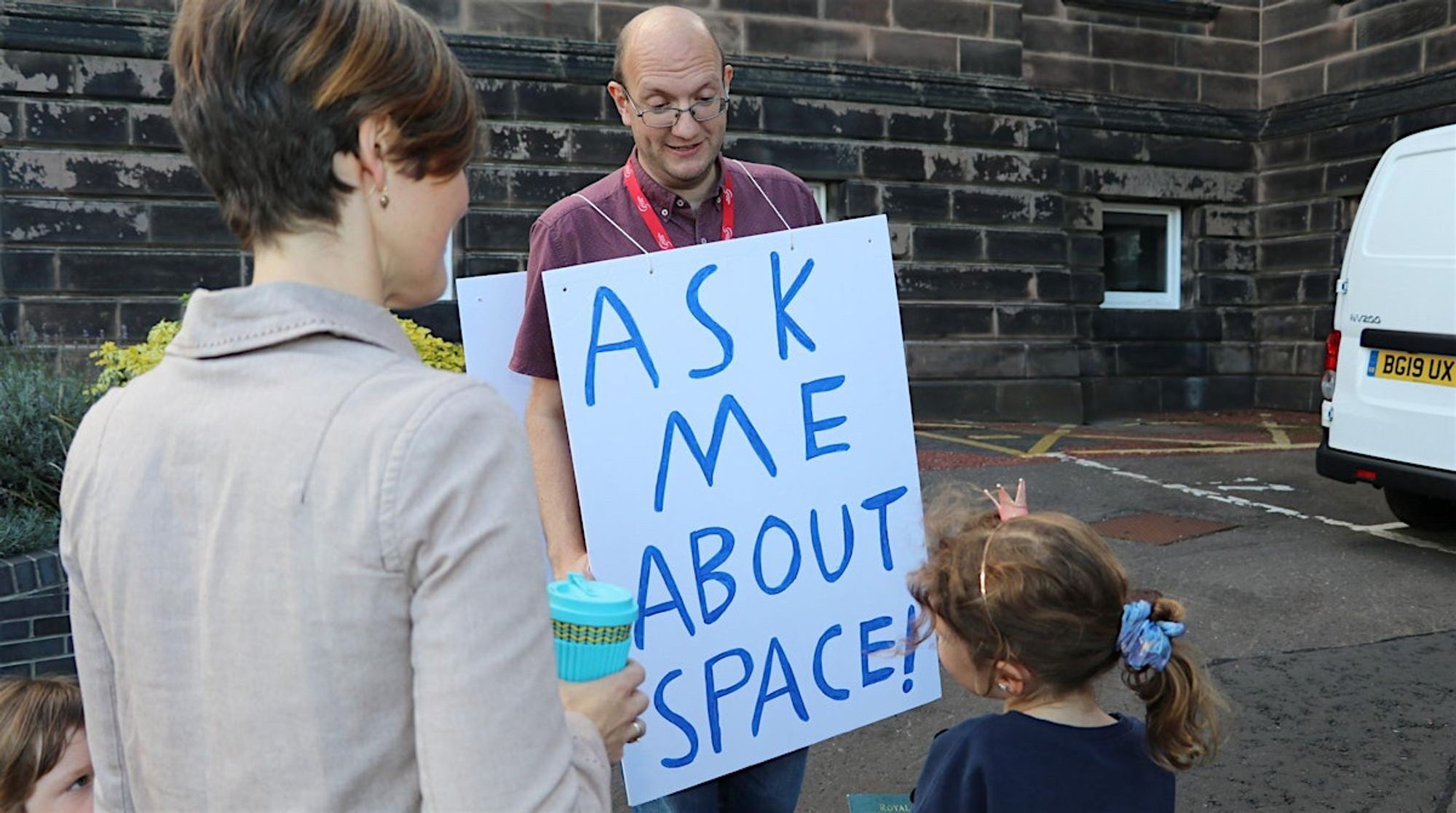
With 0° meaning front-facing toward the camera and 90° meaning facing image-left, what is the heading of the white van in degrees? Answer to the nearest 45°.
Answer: approximately 225°

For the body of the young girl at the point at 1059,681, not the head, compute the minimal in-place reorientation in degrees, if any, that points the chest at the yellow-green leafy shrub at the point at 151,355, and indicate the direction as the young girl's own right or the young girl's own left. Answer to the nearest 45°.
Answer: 0° — they already face it

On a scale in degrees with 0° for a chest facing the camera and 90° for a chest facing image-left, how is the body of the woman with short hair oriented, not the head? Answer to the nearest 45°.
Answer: approximately 225°

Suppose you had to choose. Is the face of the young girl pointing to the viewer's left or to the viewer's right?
to the viewer's left

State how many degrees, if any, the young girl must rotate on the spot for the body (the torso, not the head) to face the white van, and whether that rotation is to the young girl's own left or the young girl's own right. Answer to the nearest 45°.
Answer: approximately 45° to the young girl's own right

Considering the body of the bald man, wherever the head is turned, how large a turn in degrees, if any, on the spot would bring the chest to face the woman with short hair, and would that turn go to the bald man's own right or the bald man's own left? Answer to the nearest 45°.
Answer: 0° — they already face them

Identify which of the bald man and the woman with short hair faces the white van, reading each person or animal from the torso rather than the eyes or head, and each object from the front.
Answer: the woman with short hair

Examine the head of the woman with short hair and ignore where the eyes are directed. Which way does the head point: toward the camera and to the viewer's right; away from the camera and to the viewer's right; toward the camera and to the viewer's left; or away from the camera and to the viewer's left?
away from the camera and to the viewer's right

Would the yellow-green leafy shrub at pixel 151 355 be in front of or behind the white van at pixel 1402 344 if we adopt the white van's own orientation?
behind

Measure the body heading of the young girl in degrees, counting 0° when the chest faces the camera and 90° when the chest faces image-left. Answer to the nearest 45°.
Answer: approximately 135°

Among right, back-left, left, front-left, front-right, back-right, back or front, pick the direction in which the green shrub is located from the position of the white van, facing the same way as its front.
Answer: back
